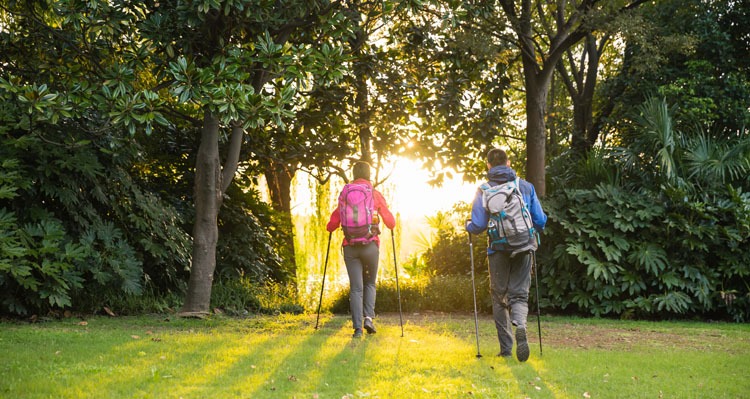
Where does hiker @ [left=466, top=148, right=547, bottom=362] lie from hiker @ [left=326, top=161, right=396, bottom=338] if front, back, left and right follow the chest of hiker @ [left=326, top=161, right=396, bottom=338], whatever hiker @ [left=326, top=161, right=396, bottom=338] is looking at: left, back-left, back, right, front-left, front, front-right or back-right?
back-right

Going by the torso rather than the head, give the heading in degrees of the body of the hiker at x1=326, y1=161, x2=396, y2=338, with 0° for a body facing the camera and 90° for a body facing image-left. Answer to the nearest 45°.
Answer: approximately 180°

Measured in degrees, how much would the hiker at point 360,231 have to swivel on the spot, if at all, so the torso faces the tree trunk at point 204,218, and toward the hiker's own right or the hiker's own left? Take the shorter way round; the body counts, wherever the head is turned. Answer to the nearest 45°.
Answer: approximately 45° to the hiker's own left

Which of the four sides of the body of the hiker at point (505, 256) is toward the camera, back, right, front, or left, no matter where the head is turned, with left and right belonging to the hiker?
back

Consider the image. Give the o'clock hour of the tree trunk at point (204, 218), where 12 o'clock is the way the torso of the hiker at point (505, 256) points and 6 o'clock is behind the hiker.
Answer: The tree trunk is roughly at 10 o'clock from the hiker.

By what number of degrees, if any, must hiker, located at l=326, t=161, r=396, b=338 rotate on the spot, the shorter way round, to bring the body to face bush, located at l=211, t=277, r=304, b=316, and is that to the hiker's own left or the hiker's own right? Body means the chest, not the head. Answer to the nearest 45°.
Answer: approximately 45° to the hiker's own left

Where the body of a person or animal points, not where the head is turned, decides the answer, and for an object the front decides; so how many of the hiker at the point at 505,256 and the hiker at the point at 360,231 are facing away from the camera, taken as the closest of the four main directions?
2
